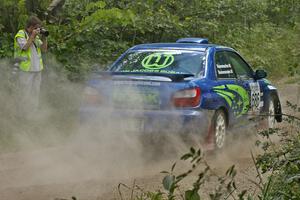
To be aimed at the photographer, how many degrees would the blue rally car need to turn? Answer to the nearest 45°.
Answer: approximately 90° to its left

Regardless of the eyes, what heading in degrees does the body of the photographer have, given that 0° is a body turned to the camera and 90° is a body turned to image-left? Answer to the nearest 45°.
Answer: approximately 315°

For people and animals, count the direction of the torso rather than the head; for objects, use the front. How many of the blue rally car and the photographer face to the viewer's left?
0

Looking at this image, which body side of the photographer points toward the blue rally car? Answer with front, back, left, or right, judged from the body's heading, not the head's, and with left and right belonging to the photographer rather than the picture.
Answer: front
